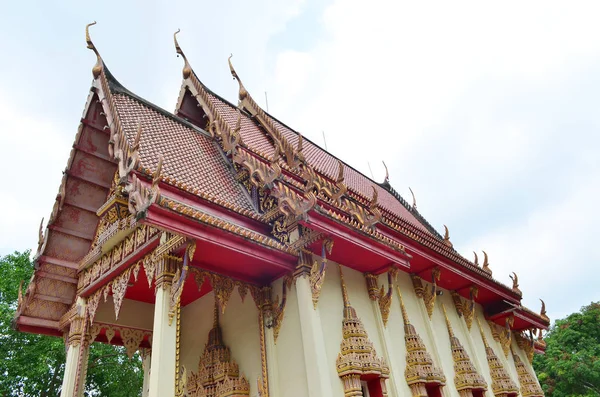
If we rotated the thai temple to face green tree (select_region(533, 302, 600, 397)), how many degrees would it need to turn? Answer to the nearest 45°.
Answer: approximately 180°

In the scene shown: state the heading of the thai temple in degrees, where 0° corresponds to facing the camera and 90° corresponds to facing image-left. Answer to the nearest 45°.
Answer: approximately 45°
